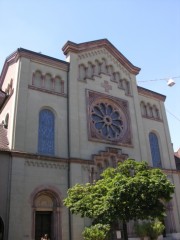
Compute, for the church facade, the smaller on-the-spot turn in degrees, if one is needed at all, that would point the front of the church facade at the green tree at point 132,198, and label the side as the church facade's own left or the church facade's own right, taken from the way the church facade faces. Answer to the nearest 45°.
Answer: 0° — it already faces it

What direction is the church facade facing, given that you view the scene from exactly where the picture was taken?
facing the viewer and to the right of the viewer
